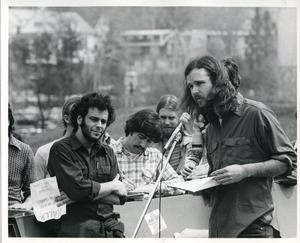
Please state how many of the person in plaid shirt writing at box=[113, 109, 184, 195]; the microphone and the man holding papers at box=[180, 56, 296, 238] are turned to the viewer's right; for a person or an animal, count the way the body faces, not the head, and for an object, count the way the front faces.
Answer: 1

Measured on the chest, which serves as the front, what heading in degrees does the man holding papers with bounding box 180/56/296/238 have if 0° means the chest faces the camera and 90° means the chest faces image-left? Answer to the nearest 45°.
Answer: approximately 45°

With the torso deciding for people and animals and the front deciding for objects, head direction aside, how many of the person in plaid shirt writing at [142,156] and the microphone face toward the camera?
1

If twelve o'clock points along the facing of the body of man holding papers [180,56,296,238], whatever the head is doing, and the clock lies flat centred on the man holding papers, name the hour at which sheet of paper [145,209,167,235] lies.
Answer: The sheet of paper is roughly at 1 o'clock from the man holding papers.

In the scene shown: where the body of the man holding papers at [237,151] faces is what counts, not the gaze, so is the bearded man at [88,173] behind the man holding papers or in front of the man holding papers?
in front

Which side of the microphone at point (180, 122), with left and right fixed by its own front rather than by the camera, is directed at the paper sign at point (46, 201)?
back

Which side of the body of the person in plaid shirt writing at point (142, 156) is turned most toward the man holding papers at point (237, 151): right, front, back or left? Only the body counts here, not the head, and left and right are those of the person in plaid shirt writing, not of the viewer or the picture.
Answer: left

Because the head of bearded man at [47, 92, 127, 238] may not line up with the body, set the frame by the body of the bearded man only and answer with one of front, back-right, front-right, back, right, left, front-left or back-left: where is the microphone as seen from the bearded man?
front-left

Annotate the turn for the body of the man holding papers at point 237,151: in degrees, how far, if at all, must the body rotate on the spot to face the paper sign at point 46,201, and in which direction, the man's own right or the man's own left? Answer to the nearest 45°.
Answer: approximately 45° to the man's own right

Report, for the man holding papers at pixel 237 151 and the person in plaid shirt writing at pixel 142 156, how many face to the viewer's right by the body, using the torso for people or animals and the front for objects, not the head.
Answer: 0

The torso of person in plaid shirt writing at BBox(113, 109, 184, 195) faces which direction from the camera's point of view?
toward the camera

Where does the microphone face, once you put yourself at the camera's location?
facing to the right of the viewer

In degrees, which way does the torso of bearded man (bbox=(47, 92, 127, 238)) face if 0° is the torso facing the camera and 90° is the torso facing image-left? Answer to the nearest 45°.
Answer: approximately 315°
